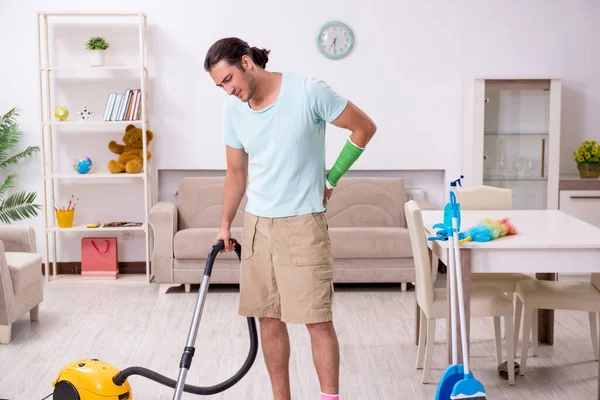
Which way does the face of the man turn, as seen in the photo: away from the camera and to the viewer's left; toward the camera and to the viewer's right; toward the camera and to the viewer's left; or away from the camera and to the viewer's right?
toward the camera and to the viewer's left

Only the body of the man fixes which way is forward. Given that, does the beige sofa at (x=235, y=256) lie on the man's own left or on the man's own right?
on the man's own right

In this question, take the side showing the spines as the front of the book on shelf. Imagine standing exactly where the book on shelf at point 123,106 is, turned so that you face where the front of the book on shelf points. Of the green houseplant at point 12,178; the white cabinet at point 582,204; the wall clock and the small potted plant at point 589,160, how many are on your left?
3

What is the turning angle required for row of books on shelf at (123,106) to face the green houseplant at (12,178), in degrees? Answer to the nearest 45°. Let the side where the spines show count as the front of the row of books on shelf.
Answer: approximately 90° to its right

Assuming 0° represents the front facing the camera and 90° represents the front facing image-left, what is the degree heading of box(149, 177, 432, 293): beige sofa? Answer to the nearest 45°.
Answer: approximately 0°

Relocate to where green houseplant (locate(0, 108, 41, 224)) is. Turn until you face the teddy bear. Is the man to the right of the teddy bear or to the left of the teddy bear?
right

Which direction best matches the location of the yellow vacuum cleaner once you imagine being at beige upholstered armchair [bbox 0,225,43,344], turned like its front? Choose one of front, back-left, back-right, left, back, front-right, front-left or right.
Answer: front-right

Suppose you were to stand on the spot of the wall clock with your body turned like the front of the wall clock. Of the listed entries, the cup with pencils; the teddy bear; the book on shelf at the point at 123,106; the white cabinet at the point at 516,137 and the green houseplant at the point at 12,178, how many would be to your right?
4

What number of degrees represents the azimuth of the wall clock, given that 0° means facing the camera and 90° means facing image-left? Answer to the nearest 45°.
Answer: approximately 0°

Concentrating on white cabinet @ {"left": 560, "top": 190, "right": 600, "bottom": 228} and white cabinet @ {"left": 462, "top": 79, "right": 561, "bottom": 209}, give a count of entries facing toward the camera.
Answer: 2

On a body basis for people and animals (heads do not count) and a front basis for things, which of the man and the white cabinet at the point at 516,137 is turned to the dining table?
the white cabinet

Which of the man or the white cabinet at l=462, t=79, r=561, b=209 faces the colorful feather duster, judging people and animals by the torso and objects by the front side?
the white cabinet

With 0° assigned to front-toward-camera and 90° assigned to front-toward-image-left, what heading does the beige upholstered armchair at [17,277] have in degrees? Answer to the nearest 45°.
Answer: approximately 315°
